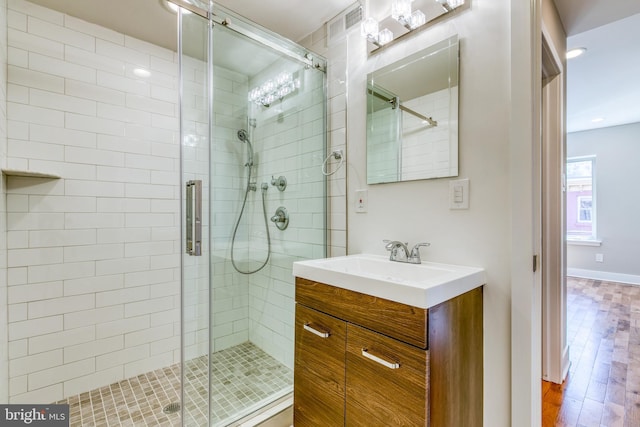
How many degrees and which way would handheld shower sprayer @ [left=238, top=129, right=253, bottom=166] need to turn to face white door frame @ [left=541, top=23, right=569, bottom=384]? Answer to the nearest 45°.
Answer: approximately 135° to its left

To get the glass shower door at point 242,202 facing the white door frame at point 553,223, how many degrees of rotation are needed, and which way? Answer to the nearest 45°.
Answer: approximately 45° to its left

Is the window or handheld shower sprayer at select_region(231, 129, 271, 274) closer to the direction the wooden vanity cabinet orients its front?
the handheld shower sprayer

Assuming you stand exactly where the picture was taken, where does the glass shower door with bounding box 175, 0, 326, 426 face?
facing the viewer and to the right of the viewer

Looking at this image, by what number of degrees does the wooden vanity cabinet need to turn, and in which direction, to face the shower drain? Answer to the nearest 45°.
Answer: approximately 45° to its right

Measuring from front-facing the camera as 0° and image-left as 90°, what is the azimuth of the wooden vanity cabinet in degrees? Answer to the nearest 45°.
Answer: approximately 45°

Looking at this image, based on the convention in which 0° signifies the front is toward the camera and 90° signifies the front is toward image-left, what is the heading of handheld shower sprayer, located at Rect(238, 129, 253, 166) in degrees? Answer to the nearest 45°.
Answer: approximately 45°
